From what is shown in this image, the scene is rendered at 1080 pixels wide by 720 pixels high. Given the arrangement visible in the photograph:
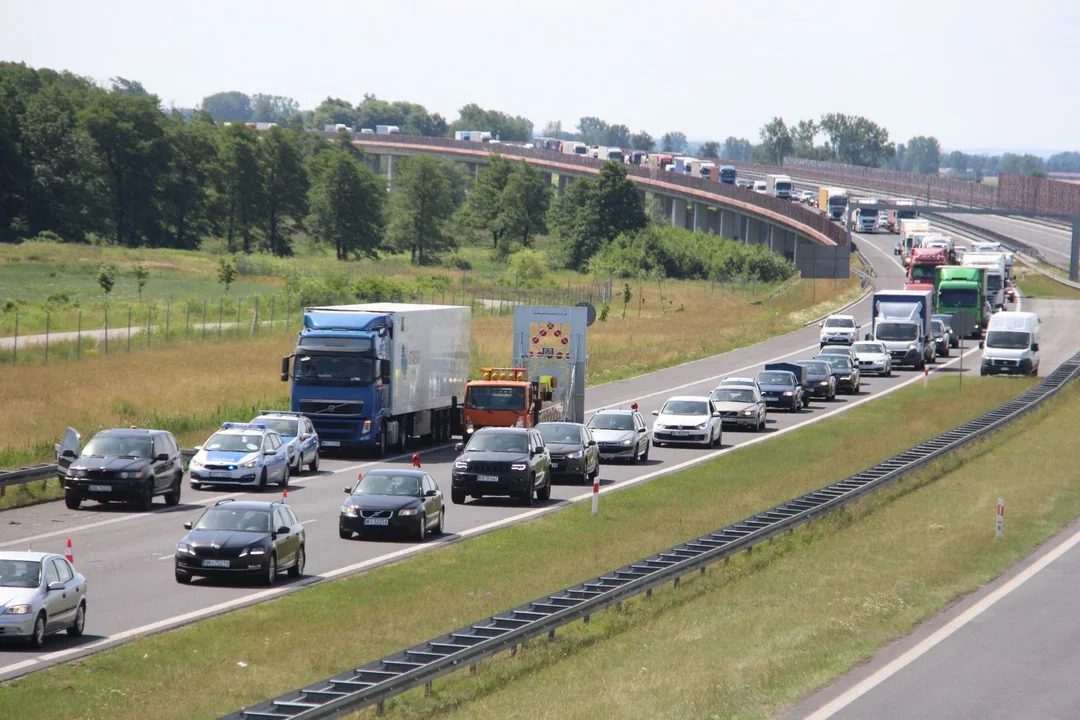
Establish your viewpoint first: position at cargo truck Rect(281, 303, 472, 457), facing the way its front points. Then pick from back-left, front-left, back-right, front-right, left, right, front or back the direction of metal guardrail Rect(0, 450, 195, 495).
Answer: front

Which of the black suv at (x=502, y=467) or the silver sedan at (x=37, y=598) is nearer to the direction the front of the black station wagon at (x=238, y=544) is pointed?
the silver sedan

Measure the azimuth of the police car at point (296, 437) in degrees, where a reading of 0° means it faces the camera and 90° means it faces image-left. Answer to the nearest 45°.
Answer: approximately 45°

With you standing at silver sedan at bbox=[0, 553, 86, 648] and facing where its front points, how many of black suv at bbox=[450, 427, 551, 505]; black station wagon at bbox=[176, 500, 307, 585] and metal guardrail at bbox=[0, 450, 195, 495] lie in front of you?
0

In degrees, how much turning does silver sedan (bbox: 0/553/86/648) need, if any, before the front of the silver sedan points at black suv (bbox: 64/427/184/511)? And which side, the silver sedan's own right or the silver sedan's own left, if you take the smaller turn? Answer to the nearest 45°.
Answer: approximately 135° to the silver sedan's own right

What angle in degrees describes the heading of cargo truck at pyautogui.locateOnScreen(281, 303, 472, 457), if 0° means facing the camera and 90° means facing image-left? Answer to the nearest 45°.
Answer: approximately 45°

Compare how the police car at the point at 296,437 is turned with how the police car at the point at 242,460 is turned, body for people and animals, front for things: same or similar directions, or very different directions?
same or similar directions

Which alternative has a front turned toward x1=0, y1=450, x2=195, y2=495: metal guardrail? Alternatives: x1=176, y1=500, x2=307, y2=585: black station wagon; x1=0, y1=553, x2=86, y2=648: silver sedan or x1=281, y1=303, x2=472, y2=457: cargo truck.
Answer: the cargo truck

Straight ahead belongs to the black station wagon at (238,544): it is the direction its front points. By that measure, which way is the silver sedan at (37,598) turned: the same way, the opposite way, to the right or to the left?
the same way

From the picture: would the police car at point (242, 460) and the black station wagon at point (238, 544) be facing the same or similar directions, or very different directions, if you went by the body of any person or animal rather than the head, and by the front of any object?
same or similar directions

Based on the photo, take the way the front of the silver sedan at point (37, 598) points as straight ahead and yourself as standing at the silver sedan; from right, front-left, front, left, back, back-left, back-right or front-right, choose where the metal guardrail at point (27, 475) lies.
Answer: back-right

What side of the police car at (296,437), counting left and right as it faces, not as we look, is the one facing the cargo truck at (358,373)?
back

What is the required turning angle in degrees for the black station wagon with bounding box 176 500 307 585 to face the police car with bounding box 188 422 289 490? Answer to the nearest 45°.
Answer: approximately 135° to its right

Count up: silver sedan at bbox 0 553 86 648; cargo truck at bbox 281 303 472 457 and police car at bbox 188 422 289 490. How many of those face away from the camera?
0

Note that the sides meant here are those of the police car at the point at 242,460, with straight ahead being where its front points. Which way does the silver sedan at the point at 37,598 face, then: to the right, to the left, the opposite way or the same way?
the same way

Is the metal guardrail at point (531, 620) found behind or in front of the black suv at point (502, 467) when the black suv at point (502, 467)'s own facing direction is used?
in front

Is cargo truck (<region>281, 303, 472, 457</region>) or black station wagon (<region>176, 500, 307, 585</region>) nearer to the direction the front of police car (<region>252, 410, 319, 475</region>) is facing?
the black station wagon

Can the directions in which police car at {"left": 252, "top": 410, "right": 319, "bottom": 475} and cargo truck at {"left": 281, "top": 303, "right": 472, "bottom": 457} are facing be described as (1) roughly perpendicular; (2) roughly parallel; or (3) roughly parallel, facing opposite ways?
roughly parallel

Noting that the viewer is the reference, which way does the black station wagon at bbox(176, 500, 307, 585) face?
facing the viewer and to the left of the viewer

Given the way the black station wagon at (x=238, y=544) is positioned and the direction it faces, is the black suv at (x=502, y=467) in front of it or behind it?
behind
